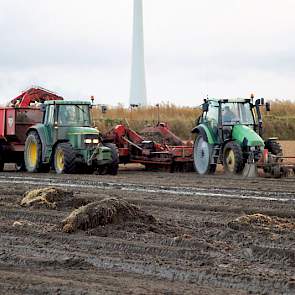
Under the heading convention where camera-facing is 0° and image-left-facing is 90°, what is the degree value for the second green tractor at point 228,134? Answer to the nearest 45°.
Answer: approximately 315°

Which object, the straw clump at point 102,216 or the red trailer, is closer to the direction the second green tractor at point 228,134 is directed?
the straw clump

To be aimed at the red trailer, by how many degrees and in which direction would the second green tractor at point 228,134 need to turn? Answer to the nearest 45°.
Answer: approximately 135° to its right

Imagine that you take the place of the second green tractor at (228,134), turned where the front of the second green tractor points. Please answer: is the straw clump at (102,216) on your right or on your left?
on your right

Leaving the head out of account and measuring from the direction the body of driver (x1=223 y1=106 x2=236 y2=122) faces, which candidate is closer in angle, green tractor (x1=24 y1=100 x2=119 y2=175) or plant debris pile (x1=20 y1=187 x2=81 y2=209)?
the plant debris pile

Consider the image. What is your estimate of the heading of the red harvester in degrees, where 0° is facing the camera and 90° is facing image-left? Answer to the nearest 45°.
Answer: approximately 315°

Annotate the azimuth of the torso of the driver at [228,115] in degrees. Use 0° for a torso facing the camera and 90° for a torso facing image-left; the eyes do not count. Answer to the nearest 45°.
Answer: approximately 315°

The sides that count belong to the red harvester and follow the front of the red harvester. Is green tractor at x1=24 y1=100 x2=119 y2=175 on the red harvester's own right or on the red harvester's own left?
on the red harvester's own right

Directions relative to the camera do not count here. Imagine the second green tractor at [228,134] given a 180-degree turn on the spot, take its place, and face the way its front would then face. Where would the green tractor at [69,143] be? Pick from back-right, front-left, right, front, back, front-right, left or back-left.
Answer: front-left
